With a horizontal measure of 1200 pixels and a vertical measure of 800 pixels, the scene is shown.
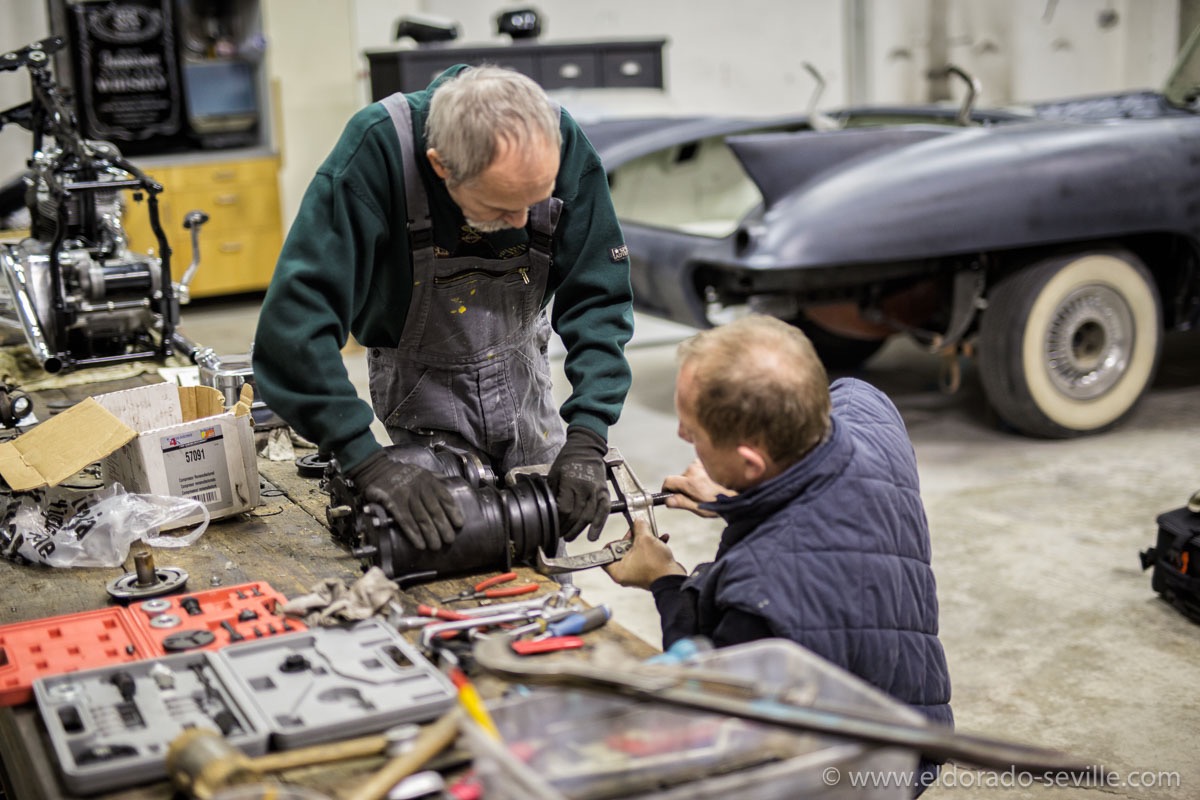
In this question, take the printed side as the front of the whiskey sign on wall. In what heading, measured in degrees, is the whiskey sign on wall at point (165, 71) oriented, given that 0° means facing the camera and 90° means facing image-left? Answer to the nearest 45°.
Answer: approximately 0°

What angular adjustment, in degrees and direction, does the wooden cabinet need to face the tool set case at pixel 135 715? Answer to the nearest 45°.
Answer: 0° — it already faces it

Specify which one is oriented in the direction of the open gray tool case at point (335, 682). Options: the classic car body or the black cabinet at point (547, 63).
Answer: the black cabinet

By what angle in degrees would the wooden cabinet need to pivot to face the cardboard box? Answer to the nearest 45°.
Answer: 0° — it already faces it

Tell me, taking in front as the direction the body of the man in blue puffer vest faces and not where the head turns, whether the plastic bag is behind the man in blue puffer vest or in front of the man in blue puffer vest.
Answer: in front

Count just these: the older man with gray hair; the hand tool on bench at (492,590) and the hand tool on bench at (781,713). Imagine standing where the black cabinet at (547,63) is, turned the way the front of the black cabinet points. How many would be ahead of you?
3

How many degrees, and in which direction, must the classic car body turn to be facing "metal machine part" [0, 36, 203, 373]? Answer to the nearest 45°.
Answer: approximately 180°

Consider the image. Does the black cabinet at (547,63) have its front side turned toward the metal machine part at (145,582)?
yes

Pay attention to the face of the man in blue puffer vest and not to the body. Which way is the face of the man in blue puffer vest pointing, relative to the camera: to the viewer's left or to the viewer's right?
to the viewer's left

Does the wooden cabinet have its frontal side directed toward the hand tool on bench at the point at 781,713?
yes

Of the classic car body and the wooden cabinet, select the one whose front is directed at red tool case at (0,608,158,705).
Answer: the wooden cabinet

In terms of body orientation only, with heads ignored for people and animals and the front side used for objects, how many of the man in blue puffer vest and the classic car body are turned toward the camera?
0
